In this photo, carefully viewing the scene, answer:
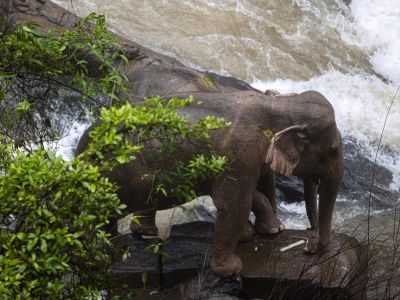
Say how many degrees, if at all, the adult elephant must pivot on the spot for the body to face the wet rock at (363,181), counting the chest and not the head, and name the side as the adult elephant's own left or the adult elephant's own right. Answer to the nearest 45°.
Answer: approximately 45° to the adult elephant's own left

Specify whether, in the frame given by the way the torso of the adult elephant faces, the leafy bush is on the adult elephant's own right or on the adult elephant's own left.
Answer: on the adult elephant's own right

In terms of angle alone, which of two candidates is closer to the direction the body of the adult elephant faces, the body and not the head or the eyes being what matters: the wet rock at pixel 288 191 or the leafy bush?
the wet rock

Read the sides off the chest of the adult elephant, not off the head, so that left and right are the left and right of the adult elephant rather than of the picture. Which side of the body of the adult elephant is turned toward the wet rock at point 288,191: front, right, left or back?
left

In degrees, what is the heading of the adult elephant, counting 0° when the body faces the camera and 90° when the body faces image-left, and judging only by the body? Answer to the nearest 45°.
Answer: approximately 270°
